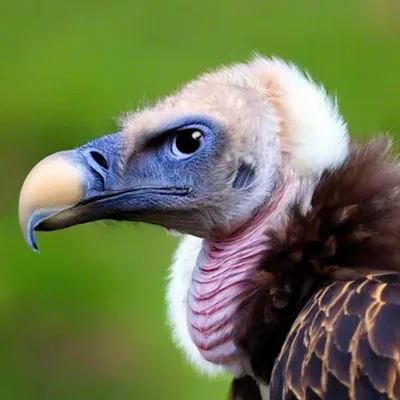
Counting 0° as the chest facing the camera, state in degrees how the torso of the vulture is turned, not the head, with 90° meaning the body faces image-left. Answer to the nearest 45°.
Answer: approximately 90°
